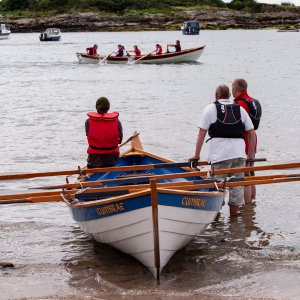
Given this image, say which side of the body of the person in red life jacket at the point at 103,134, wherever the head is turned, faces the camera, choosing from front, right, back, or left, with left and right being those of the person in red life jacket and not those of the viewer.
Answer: back

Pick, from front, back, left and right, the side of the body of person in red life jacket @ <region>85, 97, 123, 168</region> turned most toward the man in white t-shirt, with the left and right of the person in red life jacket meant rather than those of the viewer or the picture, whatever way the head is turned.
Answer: right

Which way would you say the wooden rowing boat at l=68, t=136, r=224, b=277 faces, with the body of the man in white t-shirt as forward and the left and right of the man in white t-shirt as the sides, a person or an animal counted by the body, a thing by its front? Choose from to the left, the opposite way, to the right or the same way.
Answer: the opposite way

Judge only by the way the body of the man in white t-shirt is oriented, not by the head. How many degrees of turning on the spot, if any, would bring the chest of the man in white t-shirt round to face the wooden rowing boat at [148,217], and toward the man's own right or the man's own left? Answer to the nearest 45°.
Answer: approximately 135° to the man's own left

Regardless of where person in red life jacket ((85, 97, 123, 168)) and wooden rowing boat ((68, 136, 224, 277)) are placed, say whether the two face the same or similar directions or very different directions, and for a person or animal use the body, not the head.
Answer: very different directions

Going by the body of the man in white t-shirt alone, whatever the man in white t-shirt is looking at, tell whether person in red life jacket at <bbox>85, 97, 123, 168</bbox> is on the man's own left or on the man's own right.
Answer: on the man's own left

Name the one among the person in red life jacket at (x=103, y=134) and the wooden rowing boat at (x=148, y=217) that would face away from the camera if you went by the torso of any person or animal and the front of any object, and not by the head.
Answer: the person in red life jacket

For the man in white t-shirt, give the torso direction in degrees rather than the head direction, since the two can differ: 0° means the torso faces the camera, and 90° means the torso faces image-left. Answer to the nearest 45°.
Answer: approximately 180°

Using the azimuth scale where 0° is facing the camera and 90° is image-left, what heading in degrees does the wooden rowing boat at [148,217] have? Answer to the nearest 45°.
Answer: approximately 0°
